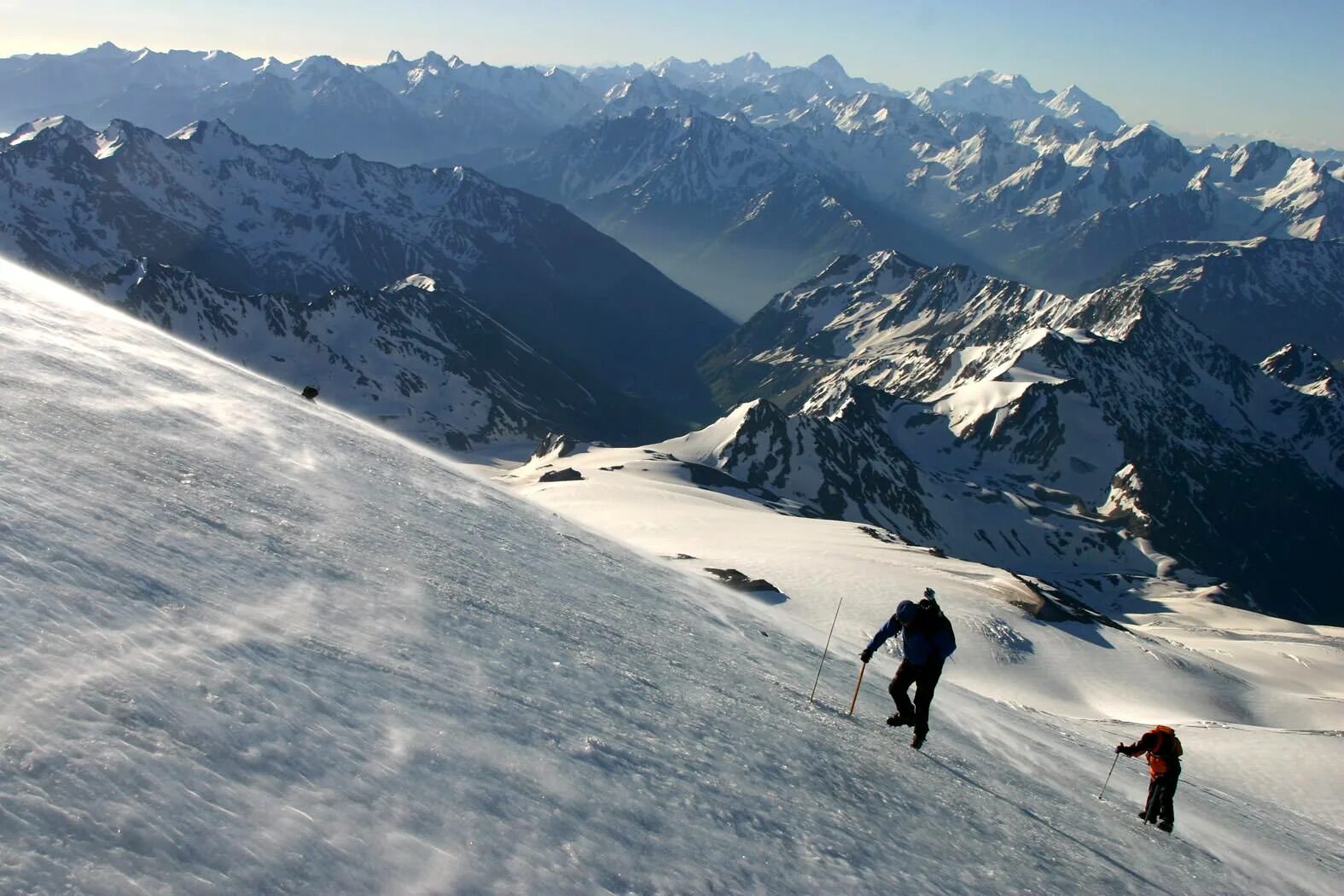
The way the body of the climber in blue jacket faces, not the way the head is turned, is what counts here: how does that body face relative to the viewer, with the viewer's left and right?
facing the viewer and to the left of the viewer

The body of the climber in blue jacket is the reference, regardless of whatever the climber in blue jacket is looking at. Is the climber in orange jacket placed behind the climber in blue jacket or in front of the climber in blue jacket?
behind

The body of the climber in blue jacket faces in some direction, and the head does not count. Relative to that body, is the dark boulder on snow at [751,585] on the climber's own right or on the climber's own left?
on the climber's own right
